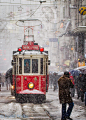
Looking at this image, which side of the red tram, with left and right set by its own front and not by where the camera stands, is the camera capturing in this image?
front

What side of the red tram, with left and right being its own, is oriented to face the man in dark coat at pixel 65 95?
front
